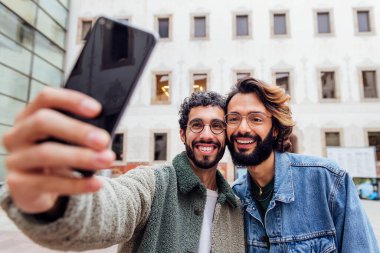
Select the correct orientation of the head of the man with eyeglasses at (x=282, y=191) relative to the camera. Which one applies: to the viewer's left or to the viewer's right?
to the viewer's left

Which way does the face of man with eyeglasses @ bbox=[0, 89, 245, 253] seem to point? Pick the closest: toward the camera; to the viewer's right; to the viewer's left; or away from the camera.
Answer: toward the camera

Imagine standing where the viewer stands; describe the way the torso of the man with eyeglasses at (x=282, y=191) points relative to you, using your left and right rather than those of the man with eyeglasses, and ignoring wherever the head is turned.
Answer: facing the viewer and to the left of the viewer

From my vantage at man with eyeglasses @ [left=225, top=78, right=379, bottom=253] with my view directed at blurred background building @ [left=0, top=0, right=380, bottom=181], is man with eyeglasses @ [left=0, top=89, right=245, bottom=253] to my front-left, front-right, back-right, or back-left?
back-left

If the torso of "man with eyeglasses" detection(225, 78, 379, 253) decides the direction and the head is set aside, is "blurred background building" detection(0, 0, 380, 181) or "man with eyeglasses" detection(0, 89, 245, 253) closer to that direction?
the man with eyeglasses

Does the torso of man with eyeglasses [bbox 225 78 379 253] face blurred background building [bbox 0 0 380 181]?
no

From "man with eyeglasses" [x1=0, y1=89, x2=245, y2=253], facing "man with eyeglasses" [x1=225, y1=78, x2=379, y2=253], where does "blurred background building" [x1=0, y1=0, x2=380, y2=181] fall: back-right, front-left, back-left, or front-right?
front-left
